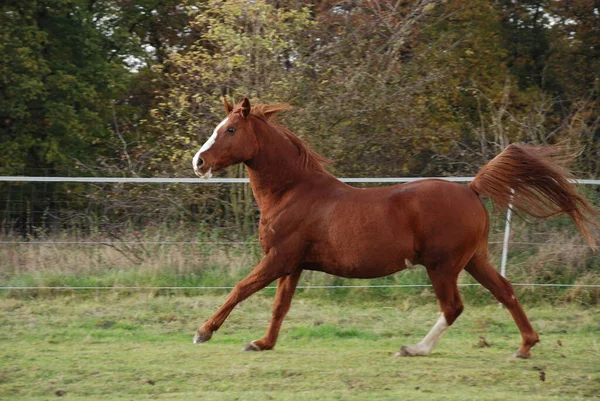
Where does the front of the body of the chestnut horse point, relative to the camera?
to the viewer's left
